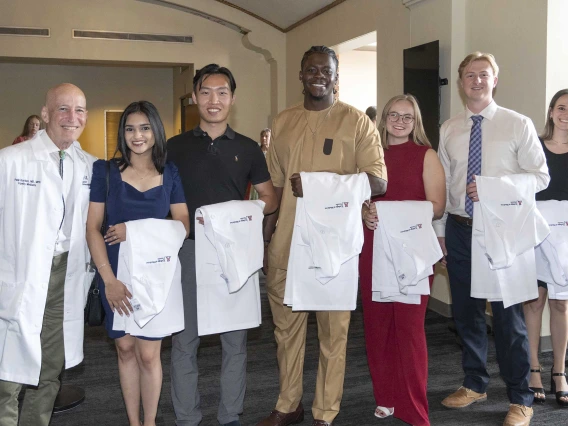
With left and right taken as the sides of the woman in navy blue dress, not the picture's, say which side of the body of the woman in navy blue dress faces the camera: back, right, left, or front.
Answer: front

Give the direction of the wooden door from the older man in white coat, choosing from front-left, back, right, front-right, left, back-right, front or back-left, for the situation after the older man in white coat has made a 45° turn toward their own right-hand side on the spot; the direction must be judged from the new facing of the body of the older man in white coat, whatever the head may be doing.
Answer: back

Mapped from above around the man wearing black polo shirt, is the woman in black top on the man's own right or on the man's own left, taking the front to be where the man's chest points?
on the man's own left

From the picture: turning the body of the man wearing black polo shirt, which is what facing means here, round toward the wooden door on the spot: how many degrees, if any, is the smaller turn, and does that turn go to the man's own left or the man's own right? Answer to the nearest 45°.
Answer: approximately 180°

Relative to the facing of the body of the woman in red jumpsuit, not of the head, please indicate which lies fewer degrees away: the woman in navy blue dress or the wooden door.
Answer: the woman in navy blue dress

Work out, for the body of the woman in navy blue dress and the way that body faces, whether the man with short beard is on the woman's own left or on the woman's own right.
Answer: on the woman's own left

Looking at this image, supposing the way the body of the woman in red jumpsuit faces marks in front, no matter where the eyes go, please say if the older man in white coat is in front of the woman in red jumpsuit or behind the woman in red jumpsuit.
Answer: in front

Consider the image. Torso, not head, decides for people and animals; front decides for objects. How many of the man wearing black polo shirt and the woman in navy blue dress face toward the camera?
2

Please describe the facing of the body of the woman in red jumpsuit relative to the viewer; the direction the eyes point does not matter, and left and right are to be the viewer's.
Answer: facing the viewer and to the left of the viewer

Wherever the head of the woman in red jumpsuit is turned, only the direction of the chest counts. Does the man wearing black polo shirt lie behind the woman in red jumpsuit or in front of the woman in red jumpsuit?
in front

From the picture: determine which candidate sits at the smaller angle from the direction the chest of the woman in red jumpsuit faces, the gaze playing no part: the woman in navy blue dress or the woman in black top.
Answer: the woman in navy blue dress
